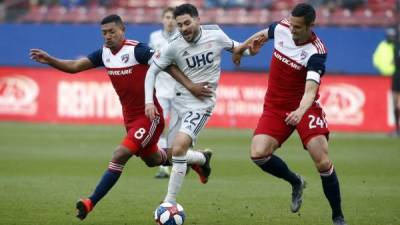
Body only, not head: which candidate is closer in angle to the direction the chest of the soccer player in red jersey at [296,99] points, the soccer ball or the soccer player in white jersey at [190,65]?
the soccer ball

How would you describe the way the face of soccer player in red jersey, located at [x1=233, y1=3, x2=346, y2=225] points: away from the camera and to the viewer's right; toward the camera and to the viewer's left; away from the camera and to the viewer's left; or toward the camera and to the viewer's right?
toward the camera and to the viewer's left

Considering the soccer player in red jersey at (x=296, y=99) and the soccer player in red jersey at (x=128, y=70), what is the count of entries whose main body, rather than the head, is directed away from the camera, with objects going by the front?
0

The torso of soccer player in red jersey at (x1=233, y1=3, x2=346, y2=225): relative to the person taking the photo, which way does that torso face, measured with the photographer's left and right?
facing the viewer and to the left of the viewer
